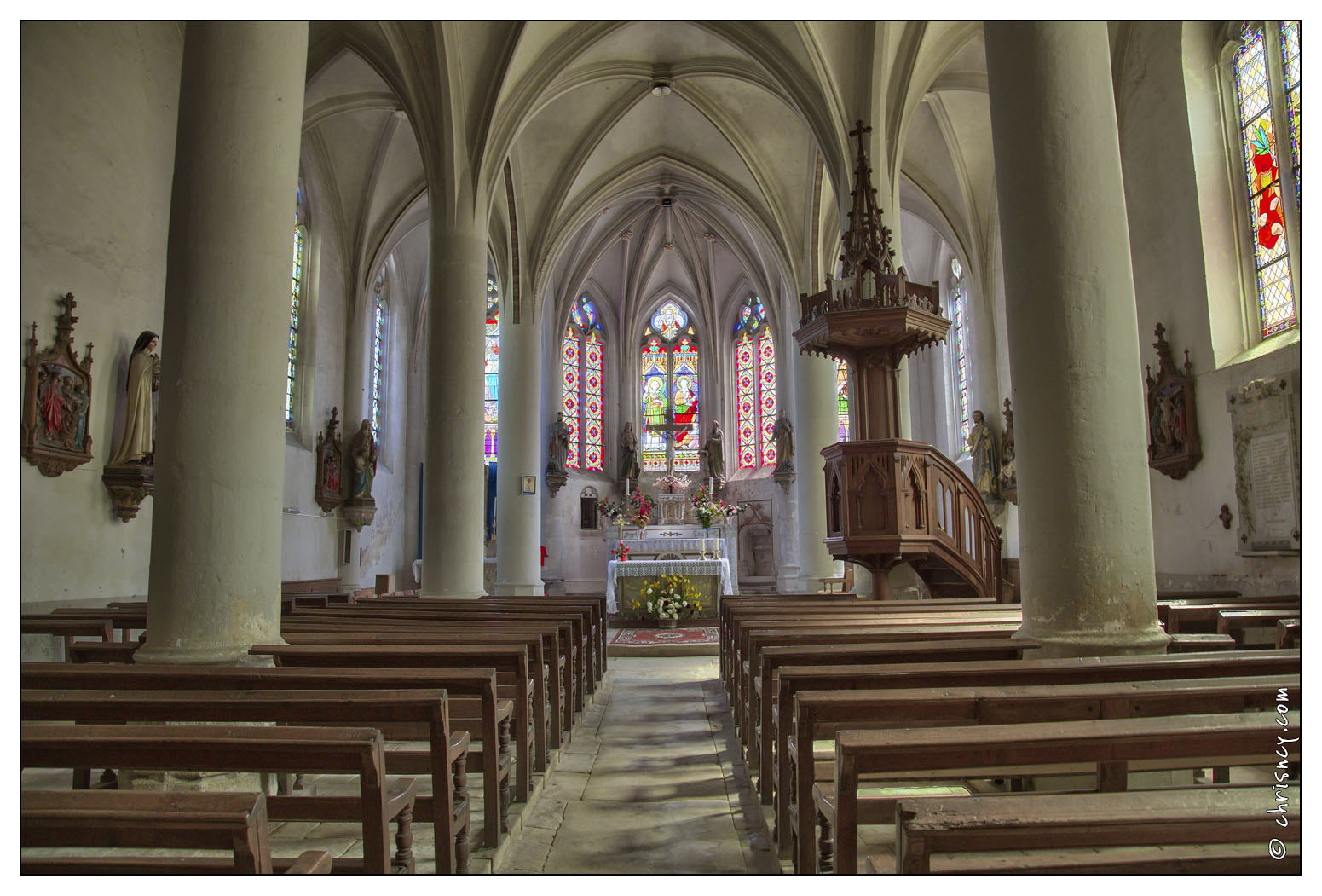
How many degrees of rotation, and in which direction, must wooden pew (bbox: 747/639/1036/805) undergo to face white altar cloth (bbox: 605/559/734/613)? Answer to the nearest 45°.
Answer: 0° — it already faces it

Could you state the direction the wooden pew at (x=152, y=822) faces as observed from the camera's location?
facing away from the viewer

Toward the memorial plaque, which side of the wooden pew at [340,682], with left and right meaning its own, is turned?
right

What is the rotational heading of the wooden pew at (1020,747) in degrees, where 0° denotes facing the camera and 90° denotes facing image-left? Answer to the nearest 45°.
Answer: approximately 180°

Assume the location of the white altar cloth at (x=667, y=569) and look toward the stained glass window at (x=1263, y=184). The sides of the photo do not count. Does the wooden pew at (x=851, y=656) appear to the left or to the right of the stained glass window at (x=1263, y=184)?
right

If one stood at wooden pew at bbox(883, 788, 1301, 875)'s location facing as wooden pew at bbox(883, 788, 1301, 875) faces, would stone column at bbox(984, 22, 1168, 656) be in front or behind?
in front

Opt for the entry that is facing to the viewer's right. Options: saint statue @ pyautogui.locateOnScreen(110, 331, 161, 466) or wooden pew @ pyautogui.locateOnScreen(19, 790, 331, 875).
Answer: the saint statue

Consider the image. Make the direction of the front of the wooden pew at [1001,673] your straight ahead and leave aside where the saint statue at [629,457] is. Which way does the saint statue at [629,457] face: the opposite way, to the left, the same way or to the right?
the opposite way

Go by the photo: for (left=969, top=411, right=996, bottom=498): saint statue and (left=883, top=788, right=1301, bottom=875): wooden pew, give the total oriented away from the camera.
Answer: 1

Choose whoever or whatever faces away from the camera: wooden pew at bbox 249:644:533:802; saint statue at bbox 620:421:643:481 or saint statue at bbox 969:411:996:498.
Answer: the wooden pew

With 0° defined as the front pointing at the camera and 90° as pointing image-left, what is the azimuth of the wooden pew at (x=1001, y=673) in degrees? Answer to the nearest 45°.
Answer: approximately 180°

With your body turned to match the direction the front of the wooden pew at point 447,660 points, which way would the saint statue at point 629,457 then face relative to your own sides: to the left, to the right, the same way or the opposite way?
the opposite way

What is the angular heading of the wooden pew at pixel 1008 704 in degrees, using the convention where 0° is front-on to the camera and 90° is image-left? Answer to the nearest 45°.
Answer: approximately 180°

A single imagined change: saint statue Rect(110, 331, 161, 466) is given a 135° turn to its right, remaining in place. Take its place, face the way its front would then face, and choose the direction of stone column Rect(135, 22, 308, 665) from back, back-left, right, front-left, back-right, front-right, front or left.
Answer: front-left

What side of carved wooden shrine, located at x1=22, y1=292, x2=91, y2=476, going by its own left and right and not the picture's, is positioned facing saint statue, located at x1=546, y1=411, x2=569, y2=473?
left

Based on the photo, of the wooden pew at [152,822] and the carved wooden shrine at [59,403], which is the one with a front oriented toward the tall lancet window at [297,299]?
the wooden pew

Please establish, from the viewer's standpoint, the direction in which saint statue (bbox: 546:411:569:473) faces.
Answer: facing the viewer and to the right of the viewer

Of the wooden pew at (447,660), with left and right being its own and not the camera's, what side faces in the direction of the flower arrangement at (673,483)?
front

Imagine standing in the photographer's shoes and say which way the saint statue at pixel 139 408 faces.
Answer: facing to the right of the viewer

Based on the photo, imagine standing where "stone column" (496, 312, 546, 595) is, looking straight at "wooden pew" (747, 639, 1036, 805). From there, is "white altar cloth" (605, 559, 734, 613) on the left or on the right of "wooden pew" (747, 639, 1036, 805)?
left
